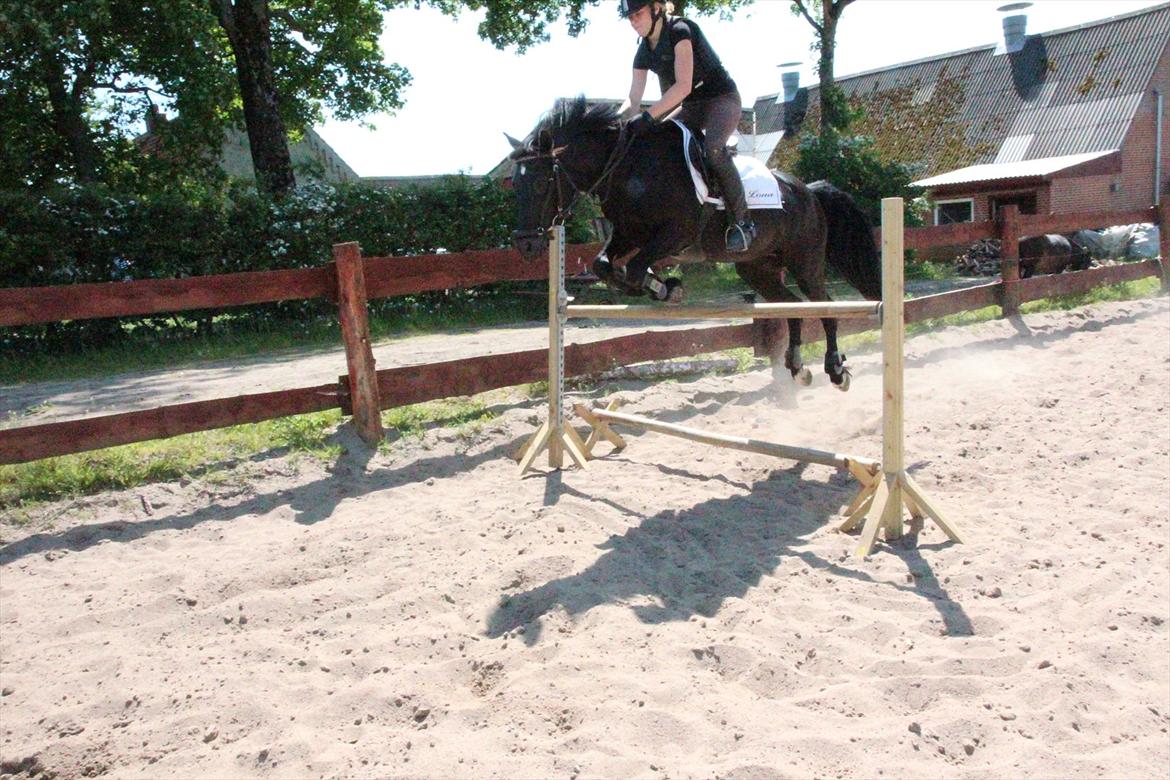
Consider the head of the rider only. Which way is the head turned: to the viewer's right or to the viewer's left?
to the viewer's left

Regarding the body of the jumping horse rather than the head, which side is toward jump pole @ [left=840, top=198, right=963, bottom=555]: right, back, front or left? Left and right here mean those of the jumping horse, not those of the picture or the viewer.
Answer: left

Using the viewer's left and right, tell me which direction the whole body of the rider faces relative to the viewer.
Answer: facing the viewer and to the left of the viewer

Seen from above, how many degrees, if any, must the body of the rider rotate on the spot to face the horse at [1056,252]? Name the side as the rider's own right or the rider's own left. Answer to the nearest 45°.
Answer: approximately 180°

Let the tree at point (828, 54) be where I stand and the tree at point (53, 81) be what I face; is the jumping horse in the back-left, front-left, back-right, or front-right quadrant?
front-left

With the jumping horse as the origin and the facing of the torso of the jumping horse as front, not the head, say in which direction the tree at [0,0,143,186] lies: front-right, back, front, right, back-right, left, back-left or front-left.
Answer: right

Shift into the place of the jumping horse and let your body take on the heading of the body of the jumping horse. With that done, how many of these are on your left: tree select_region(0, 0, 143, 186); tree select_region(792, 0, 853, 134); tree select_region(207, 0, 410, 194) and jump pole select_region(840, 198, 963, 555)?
1

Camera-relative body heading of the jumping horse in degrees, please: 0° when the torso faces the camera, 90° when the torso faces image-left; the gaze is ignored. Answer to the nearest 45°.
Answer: approximately 45°

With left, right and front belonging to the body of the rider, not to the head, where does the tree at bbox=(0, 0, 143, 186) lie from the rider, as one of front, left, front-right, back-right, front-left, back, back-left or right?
right
